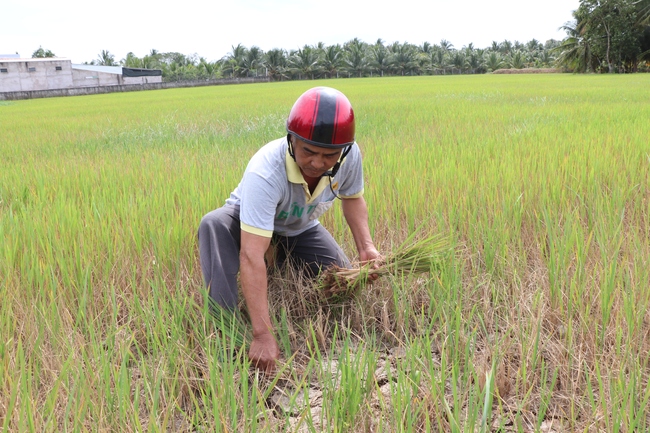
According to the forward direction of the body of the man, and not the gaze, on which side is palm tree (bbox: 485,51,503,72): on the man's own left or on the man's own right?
on the man's own left

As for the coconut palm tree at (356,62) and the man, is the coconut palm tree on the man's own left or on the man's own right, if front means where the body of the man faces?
on the man's own left

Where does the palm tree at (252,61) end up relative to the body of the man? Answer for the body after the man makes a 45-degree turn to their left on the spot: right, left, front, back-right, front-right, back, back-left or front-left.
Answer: left

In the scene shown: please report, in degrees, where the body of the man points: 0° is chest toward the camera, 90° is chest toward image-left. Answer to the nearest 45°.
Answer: approximately 315°

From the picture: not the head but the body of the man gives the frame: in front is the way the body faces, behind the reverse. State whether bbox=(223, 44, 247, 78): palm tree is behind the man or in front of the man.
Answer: behind

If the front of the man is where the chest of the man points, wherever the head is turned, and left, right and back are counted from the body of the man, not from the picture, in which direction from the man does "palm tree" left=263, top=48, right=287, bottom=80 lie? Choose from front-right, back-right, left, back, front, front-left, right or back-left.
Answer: back-left

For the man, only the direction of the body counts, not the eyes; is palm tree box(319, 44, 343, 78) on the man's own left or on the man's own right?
on the man's own left

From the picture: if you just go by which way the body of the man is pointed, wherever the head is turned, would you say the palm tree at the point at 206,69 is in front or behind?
behind

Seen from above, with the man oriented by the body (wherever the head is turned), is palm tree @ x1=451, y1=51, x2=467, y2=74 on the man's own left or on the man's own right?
on the man's own left
